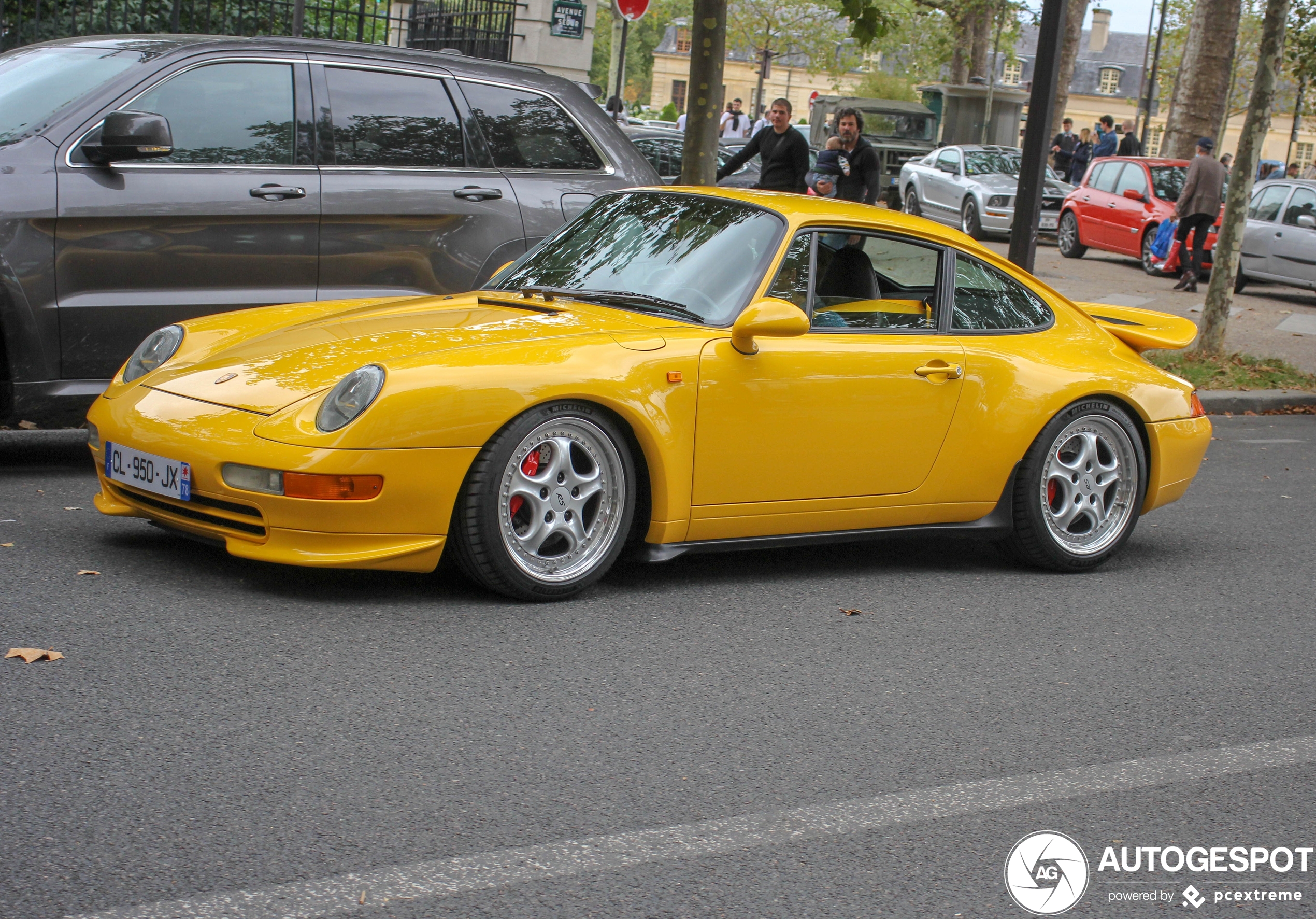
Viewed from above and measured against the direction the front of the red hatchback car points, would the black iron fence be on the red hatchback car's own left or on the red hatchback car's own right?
on the red hatchback car's own right

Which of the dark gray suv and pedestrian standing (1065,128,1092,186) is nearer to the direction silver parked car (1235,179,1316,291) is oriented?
the dark gray suv

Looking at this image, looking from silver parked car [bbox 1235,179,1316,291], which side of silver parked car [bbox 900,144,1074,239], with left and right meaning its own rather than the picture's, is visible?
front

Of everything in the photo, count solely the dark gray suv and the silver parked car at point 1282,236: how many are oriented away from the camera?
0

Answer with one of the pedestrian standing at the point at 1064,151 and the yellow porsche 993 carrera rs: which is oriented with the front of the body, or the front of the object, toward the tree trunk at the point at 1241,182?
the pedestrian standing

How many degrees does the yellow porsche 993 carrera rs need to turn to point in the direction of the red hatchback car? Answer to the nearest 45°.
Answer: approximately 135° to its right

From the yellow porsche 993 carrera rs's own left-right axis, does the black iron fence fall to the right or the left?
on its right

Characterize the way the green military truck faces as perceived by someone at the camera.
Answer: facing the viewer and to the right of the viewer
